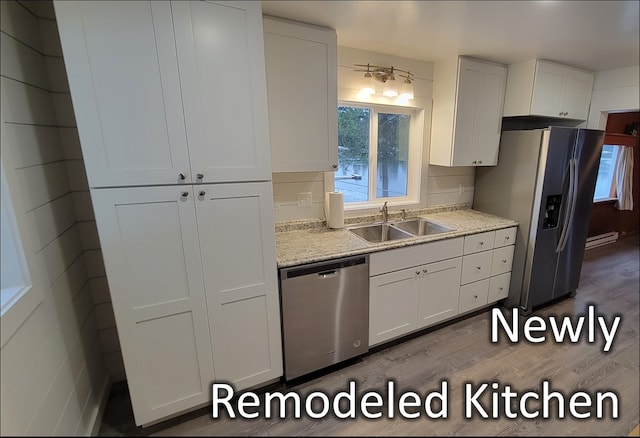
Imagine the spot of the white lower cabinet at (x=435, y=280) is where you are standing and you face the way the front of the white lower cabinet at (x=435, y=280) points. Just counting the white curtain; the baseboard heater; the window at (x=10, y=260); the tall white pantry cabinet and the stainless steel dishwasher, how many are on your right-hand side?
3

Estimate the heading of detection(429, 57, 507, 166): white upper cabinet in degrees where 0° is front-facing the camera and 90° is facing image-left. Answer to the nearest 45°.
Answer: approximately 315°

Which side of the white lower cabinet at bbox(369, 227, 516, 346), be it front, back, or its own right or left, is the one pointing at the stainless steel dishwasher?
right

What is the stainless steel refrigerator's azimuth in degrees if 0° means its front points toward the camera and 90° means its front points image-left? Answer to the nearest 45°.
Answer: approximately 315°

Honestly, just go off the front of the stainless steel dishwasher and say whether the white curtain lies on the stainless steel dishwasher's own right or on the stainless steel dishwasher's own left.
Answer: on the stainless steel dishwasher's own left

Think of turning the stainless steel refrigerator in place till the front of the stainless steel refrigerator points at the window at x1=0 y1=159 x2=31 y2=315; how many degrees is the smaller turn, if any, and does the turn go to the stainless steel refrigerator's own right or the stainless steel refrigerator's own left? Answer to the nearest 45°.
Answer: approximately 90° to the stainless steel refrigerator's own right

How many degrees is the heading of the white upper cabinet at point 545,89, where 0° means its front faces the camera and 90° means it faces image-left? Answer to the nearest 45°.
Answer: approximately 315°

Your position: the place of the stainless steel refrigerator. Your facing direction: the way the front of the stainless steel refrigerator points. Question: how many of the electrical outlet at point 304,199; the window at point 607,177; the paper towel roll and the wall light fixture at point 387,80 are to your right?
3
